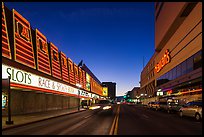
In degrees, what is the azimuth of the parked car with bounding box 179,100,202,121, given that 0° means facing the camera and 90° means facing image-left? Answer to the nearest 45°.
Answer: approximately 135°

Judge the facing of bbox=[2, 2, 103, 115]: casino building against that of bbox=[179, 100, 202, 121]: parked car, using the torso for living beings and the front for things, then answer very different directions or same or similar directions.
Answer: very different directions

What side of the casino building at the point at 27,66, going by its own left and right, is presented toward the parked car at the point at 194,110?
front

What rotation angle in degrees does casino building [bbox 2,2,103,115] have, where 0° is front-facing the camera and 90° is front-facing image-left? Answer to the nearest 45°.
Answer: approximately 315°
